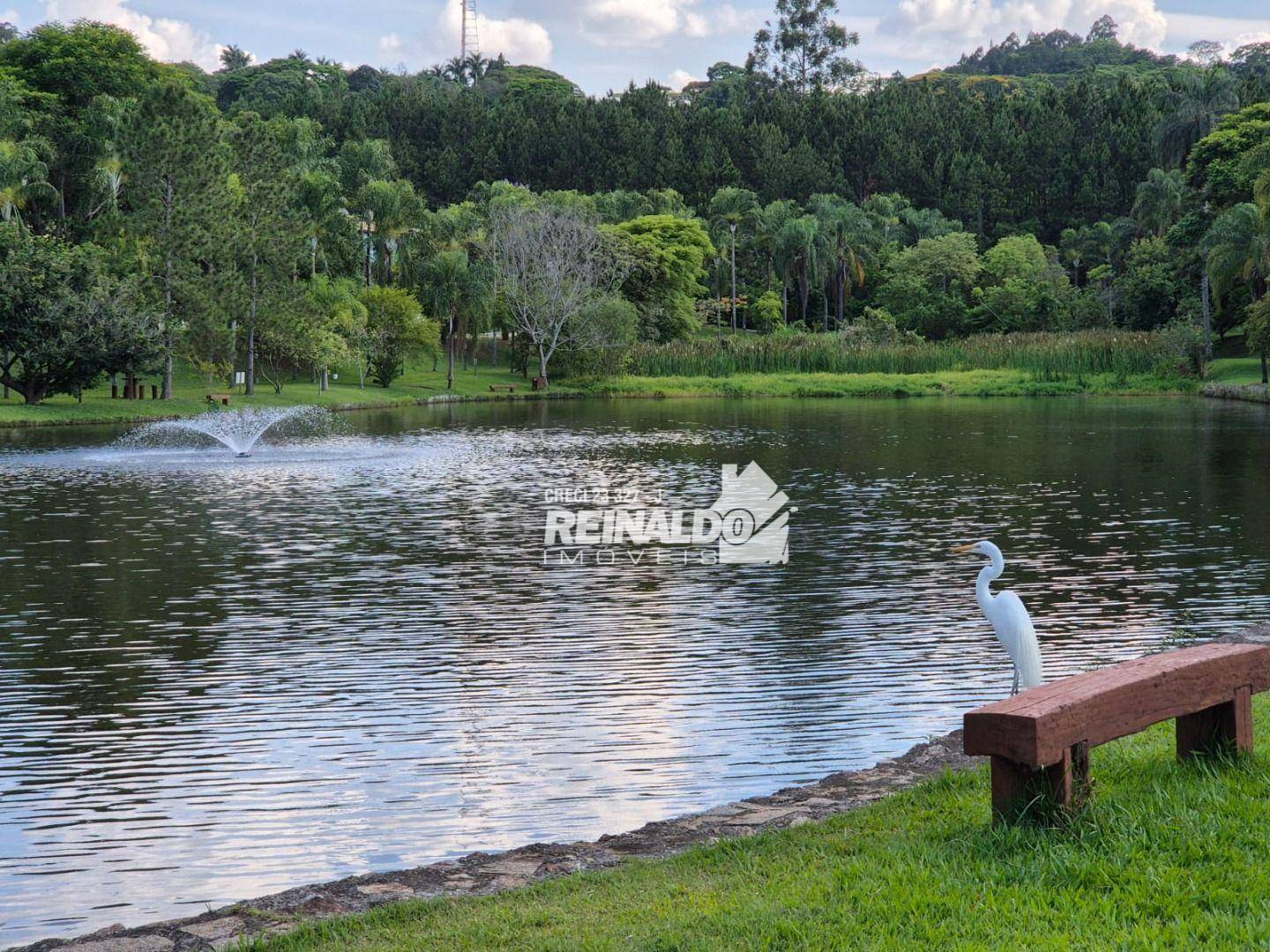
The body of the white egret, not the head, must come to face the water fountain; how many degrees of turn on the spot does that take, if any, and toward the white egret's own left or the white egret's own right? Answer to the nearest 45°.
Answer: approximately 45° to the white egret's own right

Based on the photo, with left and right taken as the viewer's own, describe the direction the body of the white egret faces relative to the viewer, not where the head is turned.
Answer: facing to the left of the viewer
